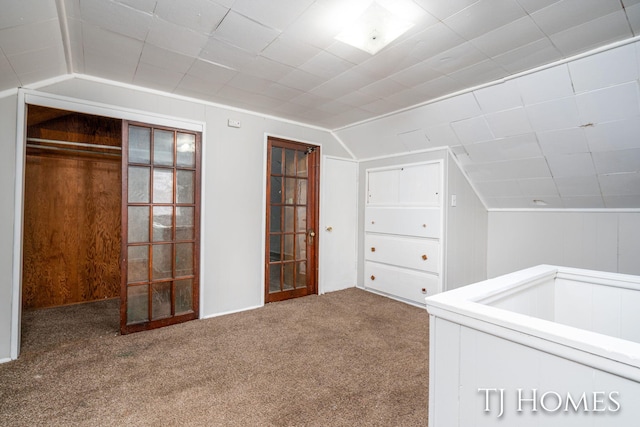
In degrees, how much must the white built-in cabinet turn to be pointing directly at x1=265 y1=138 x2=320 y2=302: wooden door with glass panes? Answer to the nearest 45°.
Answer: approximately 45° to its right

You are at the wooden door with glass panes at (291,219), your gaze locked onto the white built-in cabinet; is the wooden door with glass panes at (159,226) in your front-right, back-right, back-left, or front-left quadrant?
back-right

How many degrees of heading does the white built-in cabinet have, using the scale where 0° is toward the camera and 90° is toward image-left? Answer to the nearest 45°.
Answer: approximately 45°
